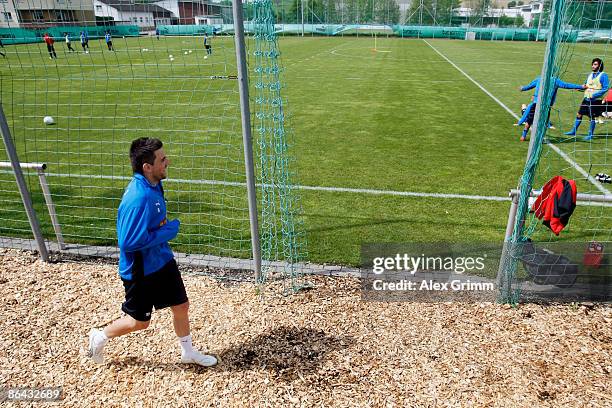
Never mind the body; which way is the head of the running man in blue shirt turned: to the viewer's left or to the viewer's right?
to the viewer's right

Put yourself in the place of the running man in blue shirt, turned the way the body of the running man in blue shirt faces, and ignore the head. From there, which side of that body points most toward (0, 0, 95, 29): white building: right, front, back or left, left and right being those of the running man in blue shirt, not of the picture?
left

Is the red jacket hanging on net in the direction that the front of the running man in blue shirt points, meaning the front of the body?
yes

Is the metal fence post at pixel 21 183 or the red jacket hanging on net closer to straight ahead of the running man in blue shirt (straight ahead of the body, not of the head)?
the red jacket hanging on net

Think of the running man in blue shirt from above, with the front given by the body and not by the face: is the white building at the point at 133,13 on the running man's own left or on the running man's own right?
on the running man's own left

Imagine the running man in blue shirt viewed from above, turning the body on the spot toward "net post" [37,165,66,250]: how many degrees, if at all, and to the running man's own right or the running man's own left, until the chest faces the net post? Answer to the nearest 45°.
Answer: approximately 90° to the running man's own left

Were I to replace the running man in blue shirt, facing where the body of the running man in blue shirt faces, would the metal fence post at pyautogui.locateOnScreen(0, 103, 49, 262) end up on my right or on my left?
on my left

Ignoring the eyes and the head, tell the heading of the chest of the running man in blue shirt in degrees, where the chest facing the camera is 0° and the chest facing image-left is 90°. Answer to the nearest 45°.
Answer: approximately 270°
